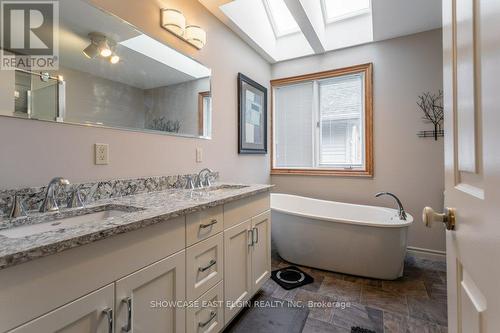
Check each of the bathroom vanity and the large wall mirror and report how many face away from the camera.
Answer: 0

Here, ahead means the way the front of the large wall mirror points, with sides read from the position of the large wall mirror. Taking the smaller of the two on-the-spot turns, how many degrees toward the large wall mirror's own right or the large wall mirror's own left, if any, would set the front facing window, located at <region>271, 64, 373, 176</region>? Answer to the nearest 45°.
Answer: approximately 45° to the large wall mirror's own left

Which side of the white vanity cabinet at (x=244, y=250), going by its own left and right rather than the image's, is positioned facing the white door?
front

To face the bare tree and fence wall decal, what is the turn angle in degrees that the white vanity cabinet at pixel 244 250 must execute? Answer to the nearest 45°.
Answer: approximately 90° to its left

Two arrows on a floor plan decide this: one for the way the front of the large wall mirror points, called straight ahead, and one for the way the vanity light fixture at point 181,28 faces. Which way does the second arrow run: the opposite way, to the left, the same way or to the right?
the same way

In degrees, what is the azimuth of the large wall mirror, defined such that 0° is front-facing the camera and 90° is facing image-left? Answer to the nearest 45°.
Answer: approximately 315°

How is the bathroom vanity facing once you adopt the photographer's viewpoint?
facing the viewer and to the right of the viewer

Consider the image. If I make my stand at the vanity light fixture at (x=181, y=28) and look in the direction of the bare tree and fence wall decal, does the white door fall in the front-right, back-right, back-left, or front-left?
front-right

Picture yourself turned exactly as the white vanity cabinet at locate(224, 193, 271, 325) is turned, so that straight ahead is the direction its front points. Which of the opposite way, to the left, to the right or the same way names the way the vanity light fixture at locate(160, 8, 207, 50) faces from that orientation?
the same way

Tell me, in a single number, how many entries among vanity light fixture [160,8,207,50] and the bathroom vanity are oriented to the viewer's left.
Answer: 0

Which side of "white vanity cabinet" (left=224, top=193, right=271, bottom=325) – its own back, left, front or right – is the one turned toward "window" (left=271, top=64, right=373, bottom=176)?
left

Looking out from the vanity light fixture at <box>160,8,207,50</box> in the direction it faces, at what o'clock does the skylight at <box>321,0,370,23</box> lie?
The skylight is roughly at 10 o'clock from the vanity light fixture.

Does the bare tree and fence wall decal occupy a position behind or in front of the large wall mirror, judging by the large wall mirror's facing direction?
in front

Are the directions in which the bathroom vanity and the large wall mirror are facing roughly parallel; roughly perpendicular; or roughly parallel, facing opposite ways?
roughly parallel

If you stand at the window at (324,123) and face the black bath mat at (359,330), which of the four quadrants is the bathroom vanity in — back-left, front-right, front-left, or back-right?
front-right
